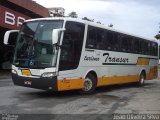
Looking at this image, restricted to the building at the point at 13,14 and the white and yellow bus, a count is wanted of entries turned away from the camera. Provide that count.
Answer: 0

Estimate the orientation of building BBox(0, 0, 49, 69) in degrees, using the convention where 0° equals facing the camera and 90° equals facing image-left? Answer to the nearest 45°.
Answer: approximately 315°

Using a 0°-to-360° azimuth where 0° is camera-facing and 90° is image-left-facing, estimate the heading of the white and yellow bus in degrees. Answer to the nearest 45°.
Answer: approximately 45°

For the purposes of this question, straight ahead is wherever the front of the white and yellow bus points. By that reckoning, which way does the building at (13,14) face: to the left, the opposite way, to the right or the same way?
to the left

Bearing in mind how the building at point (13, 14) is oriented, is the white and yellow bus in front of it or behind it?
in front

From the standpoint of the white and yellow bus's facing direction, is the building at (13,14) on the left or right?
on its right
